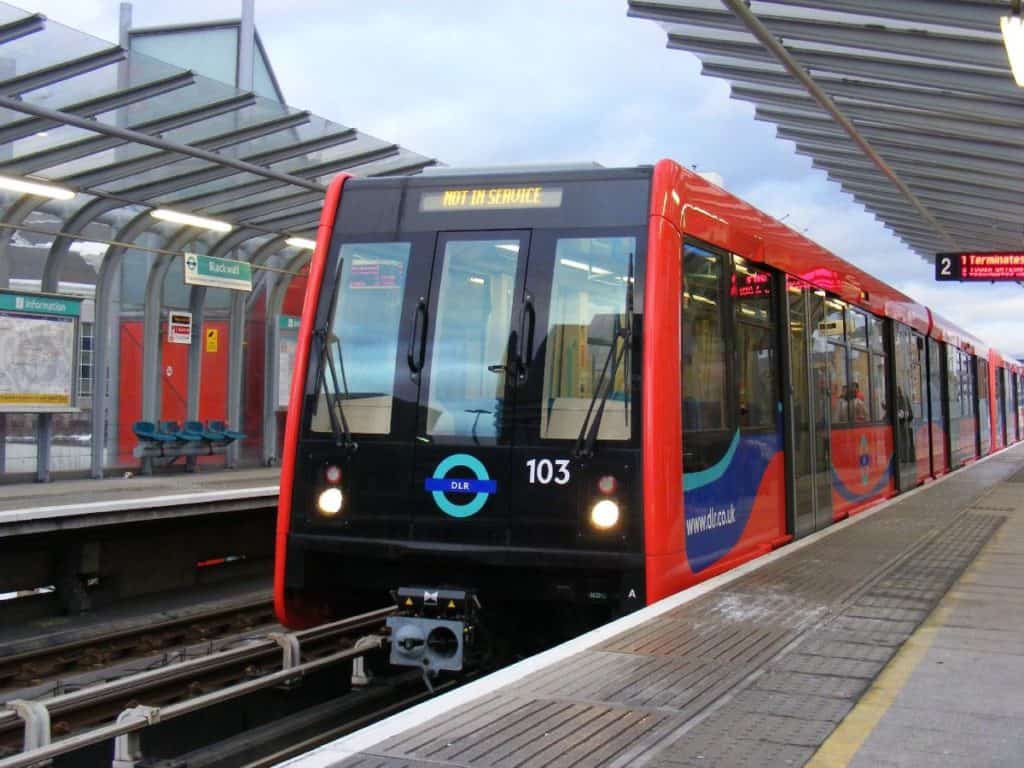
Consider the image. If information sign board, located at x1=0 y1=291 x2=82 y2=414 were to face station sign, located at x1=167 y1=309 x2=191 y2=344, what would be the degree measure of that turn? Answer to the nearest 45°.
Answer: approximately 90° to its left

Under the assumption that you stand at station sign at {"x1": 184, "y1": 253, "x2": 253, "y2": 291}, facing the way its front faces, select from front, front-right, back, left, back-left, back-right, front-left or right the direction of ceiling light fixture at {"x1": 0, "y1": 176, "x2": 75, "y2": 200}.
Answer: right

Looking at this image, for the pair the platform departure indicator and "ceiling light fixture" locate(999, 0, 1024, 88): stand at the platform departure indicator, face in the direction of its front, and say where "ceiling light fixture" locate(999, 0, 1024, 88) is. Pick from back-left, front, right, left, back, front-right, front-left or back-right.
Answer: front

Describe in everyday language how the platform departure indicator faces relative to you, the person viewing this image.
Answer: facing the viewer

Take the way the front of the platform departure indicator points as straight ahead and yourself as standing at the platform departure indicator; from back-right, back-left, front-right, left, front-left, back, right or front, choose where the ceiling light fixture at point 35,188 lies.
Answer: front-right

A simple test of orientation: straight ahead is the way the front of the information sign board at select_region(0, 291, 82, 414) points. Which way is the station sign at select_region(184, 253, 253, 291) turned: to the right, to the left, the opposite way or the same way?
the same way

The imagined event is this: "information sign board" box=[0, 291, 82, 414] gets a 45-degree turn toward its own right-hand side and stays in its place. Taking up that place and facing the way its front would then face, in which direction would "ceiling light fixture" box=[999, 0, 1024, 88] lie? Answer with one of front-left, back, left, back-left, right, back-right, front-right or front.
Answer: front-left

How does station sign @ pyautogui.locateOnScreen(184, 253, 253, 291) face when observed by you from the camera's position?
facing the viewer and to the right of the viewer

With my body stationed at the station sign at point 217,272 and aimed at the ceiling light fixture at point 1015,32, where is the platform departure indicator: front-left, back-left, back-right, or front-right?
front-left

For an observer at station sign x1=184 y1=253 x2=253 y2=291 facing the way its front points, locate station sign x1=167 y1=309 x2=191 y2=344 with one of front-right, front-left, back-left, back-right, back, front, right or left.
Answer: back

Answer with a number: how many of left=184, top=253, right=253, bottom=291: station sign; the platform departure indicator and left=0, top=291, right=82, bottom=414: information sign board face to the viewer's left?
0

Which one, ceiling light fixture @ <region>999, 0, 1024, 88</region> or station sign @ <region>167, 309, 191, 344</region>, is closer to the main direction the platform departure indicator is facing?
the ceiling light fixture
